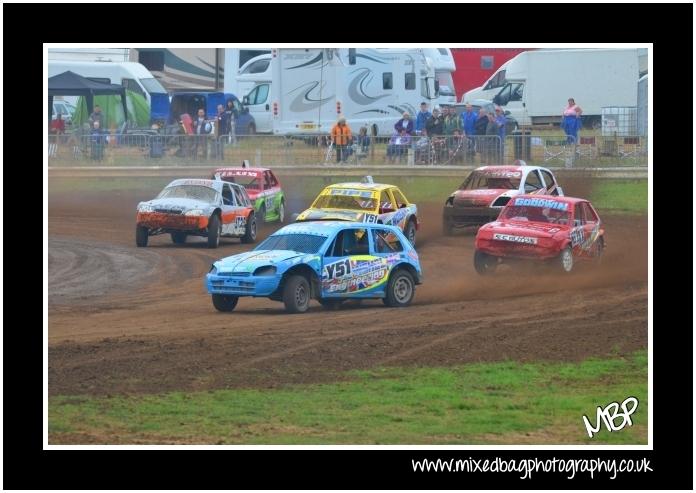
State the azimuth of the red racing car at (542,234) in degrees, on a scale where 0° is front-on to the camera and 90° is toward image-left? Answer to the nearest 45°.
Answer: approximately 45°

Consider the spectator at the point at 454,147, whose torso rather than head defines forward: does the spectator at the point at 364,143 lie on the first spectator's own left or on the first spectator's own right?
on the first spectator's own right

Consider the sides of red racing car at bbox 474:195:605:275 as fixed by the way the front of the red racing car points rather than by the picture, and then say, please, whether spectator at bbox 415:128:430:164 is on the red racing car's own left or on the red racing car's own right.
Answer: on the red racing car's own right

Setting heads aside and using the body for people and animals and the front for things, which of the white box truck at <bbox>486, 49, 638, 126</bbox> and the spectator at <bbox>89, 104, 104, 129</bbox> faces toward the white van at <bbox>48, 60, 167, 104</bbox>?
the white box truck

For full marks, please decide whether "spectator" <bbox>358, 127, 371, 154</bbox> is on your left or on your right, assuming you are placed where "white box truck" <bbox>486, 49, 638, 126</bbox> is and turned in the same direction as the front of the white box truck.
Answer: on your left

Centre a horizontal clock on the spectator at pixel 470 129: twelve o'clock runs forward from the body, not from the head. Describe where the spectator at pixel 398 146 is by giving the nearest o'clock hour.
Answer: the spectator at pixel 398 146 is roughly at 3 o'clock from the spectator at pixel 470 129.

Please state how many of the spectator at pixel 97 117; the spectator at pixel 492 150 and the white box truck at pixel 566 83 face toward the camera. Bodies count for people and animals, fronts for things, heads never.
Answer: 2

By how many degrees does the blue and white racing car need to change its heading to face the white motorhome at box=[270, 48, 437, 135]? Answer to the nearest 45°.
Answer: approximately 135° to its right

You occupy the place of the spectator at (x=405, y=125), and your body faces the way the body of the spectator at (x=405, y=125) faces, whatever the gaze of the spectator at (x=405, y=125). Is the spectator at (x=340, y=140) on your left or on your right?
on your right
